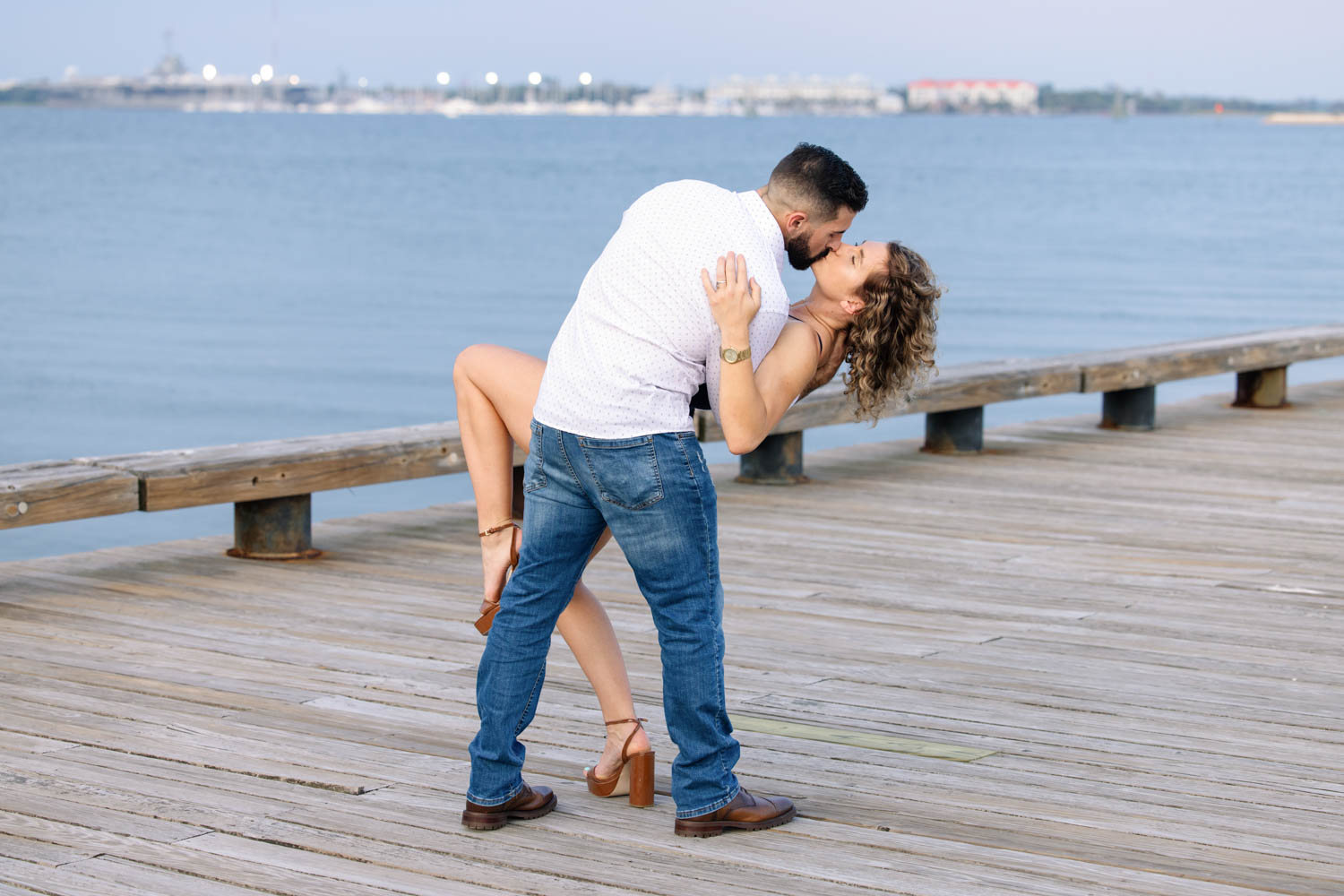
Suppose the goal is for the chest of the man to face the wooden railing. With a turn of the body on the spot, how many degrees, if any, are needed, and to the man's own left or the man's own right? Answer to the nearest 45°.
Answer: approximately 45° to the man's own left

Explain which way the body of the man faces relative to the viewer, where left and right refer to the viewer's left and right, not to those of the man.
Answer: facing away from the viewer and to the right of the viewer
